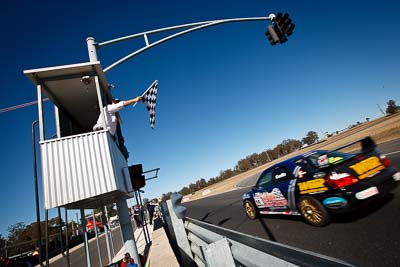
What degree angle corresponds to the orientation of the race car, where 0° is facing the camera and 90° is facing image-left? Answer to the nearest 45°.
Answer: approximately 135°

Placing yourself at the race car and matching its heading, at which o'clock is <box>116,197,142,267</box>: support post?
The support post is roughly at 10 o'clock from the race car.
